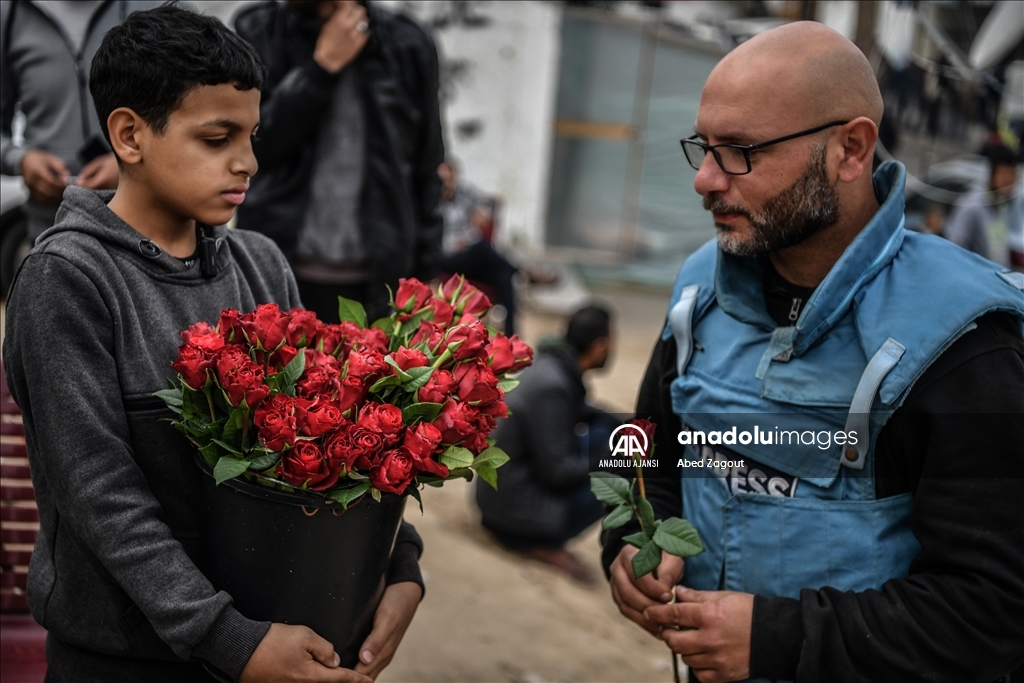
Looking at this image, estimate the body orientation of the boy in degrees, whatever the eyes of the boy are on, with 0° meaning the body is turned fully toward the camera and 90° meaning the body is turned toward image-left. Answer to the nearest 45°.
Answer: approximately 315°

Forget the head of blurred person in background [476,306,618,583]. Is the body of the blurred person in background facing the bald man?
no

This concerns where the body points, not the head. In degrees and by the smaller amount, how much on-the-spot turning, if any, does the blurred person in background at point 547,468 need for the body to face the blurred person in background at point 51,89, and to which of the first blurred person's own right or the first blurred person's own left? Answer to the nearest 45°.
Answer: approximately 135° to the first blurred person's own right

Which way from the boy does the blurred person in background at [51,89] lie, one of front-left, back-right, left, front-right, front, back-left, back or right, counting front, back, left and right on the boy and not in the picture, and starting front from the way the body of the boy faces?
back-left

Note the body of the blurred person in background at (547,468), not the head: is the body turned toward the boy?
no

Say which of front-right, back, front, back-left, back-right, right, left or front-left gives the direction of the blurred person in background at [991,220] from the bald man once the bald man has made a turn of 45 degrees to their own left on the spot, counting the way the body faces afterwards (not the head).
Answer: back

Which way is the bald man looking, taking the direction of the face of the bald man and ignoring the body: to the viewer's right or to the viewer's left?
to the viewer's left

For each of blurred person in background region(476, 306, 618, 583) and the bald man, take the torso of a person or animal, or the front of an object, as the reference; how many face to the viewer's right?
1

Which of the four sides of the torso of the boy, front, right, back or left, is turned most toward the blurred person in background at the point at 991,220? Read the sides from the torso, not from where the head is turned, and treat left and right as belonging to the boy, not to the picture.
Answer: left

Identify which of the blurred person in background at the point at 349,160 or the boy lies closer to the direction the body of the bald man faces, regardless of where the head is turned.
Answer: the boy

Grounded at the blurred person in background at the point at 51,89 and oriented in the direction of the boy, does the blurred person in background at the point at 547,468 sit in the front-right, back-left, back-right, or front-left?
back-left

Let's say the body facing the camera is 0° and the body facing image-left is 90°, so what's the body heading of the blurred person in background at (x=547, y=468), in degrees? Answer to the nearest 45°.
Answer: approximately 270°

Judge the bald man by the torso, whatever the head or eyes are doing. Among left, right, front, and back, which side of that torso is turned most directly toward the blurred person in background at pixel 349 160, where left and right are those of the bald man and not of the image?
right
